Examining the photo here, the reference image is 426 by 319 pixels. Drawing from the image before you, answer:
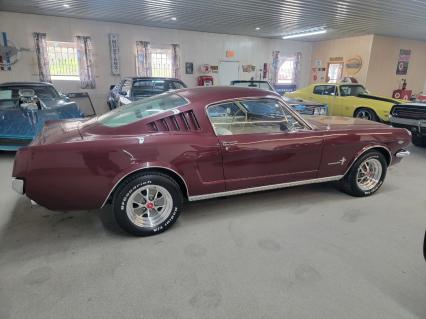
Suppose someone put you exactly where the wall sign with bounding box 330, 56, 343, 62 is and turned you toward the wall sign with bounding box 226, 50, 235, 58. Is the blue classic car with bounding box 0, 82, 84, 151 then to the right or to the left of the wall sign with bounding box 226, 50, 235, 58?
left

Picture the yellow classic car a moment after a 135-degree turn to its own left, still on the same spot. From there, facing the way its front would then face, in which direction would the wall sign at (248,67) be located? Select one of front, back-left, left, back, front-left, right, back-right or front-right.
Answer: front-left

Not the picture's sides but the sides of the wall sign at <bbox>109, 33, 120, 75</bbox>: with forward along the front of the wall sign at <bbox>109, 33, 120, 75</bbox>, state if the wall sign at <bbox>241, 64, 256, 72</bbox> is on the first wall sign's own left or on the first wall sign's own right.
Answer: on the first wall sign's own left

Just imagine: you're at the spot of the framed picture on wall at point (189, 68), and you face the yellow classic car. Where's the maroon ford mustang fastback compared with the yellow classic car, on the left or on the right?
right

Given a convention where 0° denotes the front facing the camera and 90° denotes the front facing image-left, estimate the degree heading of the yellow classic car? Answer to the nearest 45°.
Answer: approximately 315°

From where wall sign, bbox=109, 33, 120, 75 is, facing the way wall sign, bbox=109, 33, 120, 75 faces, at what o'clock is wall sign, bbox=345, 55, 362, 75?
wall sign, bbox=345, 55, 362, 75 is roughly at 9 o'clock from wall sign, bbox=109, 33, 120, 75.

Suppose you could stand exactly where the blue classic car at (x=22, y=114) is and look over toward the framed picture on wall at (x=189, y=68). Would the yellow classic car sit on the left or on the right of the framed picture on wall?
right

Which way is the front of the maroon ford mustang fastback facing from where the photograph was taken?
facing away from the viewer and to the right of the viewer

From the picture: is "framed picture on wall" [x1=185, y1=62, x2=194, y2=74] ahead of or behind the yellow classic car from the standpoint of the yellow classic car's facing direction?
behind

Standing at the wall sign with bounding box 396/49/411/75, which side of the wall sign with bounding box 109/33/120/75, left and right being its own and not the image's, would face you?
left

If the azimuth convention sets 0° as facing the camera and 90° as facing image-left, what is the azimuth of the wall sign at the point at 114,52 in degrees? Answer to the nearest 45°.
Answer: approximately 0°

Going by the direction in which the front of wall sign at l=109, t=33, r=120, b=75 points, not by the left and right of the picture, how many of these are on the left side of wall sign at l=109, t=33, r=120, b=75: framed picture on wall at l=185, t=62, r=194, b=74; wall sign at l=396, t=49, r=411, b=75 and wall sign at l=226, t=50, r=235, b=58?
3

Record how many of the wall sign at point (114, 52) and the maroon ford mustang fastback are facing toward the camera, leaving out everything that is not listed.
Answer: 1
